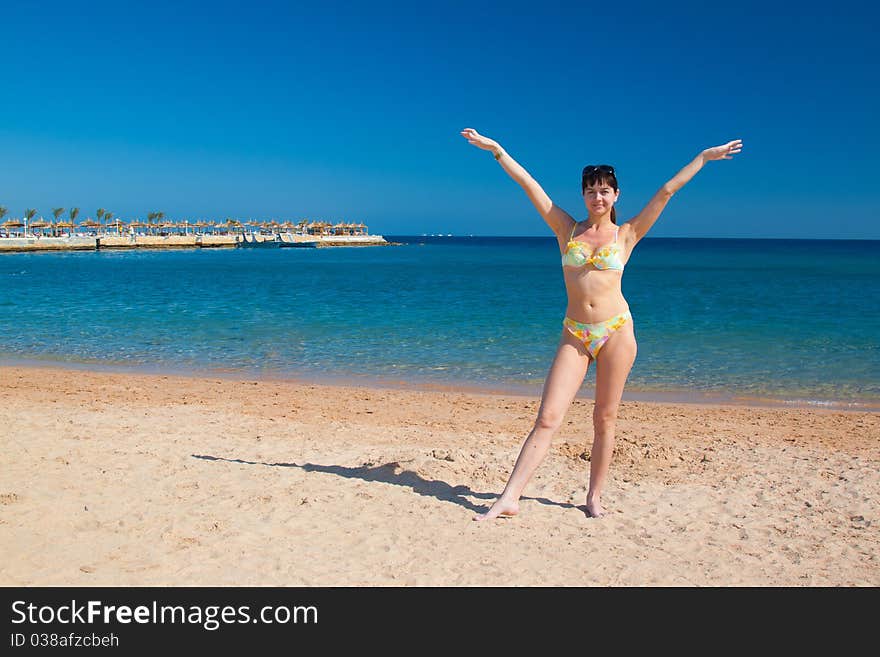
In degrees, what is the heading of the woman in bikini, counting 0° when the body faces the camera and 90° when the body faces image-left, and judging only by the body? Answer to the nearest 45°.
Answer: approximately 0°
